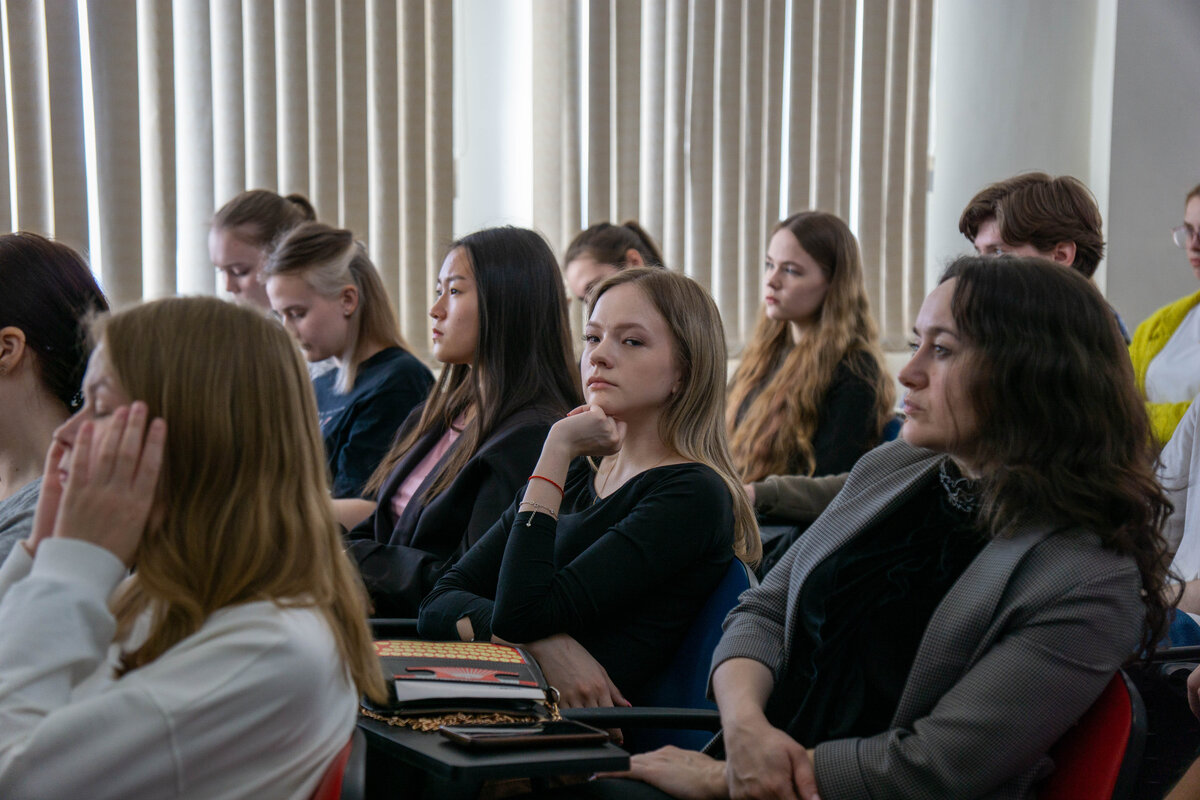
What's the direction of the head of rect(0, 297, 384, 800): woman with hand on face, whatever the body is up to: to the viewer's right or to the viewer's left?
to the viewer's left

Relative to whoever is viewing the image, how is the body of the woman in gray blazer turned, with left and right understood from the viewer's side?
facing the viewer and to the left of the viewer

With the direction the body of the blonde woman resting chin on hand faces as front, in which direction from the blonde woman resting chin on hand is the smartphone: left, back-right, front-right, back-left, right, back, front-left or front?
front-left

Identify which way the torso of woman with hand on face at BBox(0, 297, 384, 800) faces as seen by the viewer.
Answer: to the viewer's left

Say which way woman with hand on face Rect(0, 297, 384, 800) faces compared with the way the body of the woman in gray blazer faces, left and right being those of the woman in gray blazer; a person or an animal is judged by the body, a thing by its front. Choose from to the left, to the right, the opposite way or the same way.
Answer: the same way

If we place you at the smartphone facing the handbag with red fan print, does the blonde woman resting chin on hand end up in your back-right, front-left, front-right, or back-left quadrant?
front-right

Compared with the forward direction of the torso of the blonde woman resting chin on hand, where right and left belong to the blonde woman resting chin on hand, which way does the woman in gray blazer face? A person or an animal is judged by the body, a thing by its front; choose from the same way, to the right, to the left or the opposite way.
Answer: the same way

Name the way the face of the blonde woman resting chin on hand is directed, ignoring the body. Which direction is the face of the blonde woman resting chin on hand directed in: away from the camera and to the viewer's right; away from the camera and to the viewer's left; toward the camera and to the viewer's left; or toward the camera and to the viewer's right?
toward the camera and to the viewer's left

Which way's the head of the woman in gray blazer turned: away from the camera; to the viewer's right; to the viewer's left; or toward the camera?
to the viewer's left

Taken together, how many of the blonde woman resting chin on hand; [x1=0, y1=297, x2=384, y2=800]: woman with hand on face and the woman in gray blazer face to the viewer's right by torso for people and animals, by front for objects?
0
